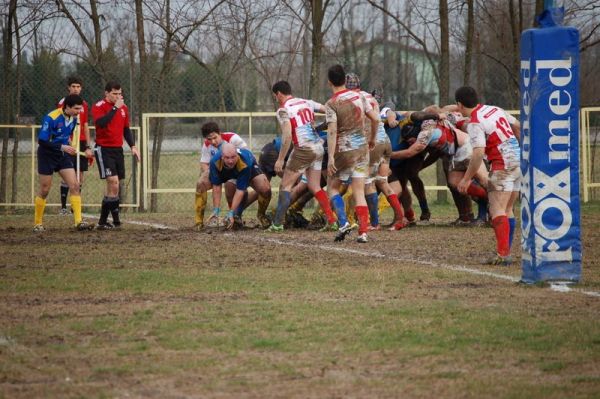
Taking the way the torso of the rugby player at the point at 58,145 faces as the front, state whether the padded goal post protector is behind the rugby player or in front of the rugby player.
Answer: in front

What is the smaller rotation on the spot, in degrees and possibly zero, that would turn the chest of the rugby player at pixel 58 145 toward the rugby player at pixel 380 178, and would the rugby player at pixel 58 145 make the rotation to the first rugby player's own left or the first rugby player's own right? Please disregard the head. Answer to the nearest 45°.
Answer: approximately 45° to the first rugby player's own left

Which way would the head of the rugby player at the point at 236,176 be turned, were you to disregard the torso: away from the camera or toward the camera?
toward the camera

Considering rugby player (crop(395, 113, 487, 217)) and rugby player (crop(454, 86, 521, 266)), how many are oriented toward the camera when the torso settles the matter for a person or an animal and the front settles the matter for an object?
0

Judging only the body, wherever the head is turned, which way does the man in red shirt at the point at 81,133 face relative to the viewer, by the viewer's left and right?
facing the viewer

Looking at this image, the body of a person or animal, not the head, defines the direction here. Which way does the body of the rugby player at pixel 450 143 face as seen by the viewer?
to the viewer's left

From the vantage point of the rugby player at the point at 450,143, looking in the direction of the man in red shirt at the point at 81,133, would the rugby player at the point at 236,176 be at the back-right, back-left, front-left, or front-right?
front-left

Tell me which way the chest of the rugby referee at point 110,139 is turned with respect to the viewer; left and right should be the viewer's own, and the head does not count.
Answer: facing the viewer and to the right of the viewer

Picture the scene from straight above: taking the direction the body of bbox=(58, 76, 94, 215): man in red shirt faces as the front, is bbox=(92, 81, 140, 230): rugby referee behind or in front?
in front

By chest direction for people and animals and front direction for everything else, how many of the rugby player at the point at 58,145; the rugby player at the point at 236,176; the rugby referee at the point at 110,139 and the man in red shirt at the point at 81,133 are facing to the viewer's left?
0

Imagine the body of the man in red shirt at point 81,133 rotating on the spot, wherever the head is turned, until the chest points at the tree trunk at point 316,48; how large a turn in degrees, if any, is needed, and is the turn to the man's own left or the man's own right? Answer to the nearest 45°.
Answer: approximately 135° to the man's own left

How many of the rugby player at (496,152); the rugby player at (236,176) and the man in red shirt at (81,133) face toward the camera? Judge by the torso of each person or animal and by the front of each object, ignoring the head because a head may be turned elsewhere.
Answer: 2

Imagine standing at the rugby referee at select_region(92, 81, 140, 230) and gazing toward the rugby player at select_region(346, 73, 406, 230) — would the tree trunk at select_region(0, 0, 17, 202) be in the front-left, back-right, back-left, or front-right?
back-left

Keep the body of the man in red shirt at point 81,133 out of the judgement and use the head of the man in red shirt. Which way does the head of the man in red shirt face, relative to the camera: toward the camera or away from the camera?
toward the camera
